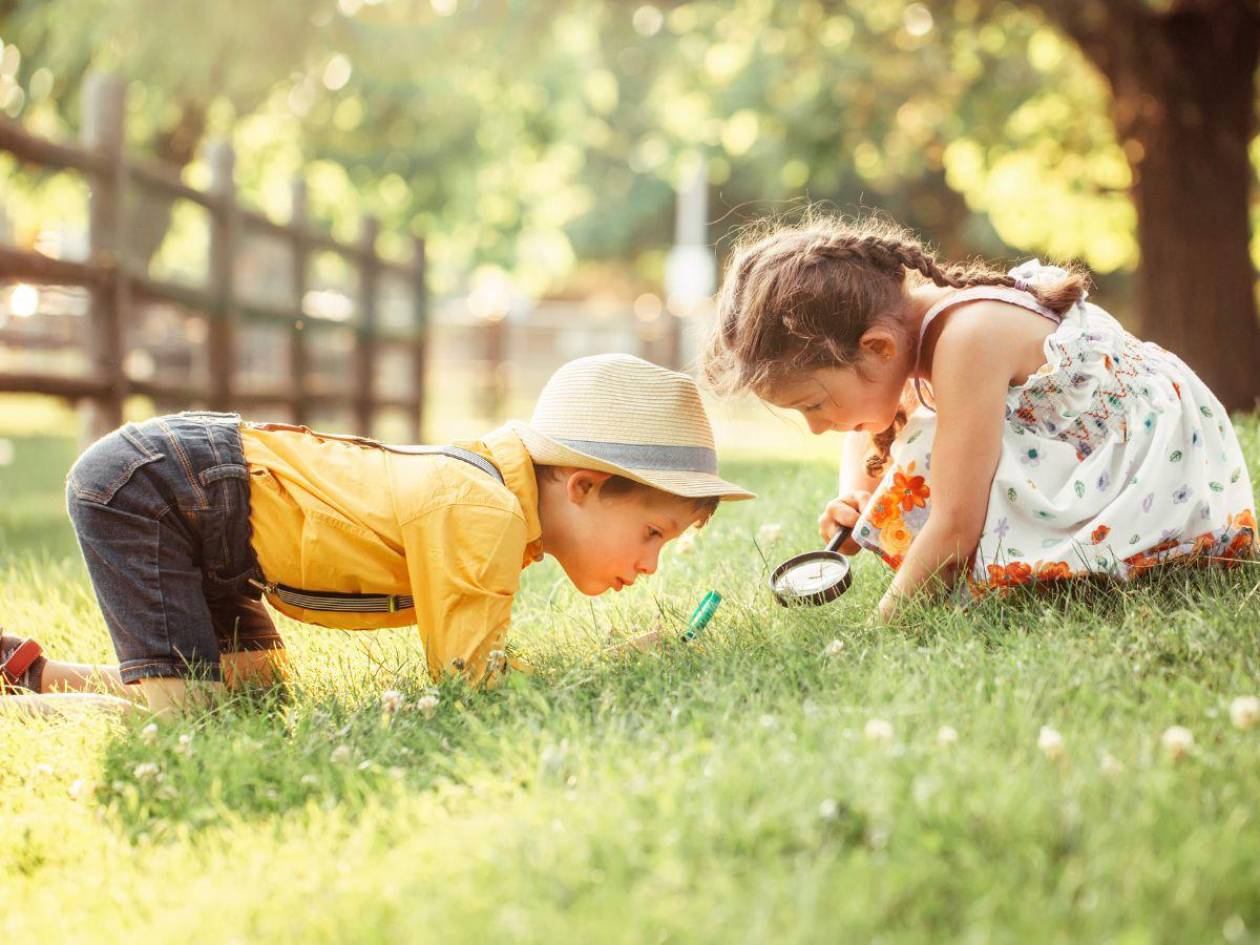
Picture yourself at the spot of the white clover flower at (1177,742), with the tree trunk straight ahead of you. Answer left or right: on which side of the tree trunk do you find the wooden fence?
left

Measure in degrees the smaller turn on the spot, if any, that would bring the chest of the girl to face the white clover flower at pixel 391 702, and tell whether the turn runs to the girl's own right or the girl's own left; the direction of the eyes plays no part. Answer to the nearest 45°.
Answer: approximately 45° to the girl's own left

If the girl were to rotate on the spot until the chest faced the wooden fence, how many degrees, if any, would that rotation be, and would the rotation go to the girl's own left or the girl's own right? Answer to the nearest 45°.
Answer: approximately 45° to the girl's own right

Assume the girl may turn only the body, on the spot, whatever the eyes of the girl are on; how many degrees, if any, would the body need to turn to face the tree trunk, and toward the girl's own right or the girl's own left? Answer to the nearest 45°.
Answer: approximately 90° to the girl's own right

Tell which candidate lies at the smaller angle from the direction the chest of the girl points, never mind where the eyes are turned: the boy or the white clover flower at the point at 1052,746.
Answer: the boy

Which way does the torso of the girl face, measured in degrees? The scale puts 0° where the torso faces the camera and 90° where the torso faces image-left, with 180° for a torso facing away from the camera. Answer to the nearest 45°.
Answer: approximately 90°

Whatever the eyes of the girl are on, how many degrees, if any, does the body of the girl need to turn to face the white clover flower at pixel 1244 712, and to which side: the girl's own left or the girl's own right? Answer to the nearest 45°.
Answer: approximately 90° to the girl's own left

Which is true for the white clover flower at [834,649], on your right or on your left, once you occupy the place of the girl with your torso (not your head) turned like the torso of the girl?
on your left

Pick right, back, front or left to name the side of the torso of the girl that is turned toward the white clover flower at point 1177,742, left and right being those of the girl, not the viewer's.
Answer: left

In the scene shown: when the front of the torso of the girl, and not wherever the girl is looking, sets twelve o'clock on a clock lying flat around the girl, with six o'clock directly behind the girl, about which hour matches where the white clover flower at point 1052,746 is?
The white clover flower is roughly at 9 o'clock from the girl.

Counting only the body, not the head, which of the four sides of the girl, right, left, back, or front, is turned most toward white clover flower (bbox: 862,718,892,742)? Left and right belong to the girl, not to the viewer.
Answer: left

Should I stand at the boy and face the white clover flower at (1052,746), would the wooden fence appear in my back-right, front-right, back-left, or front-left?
back-left
